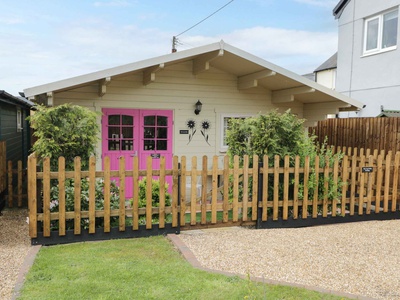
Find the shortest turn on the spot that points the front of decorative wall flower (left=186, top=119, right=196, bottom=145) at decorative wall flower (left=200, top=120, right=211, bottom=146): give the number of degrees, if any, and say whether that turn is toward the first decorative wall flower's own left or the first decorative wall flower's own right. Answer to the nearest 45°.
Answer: approximately 90° to the first decorative wall flower's own left

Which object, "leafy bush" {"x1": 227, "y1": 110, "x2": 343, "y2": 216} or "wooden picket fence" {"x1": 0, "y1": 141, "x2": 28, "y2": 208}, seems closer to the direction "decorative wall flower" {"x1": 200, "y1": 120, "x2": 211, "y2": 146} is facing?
the leafy bush

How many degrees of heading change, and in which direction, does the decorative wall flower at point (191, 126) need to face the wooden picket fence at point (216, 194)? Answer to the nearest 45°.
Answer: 0° — it already faces it

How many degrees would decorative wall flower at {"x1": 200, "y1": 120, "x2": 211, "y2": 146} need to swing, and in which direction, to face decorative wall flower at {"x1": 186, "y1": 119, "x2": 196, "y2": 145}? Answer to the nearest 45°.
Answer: approximately 90° to its right

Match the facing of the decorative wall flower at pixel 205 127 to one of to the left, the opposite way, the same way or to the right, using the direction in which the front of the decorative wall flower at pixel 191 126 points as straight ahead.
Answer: the same way

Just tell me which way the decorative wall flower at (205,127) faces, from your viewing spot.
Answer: facing the viewer

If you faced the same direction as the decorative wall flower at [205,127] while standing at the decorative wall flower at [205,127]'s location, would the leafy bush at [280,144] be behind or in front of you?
in front

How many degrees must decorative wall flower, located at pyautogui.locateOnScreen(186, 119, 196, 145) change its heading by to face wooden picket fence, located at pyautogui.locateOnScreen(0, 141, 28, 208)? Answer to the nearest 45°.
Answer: approximately 90° to its right

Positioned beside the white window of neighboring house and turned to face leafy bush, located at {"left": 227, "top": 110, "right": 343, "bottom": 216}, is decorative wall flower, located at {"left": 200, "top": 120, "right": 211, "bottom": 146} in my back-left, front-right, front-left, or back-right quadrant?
front-right

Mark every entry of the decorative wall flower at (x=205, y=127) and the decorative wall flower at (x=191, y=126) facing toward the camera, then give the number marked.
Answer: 2

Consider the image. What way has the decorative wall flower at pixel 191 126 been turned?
toward the camera

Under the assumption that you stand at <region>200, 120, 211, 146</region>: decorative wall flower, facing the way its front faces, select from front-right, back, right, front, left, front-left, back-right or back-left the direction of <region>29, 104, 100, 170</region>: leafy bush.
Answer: front-right

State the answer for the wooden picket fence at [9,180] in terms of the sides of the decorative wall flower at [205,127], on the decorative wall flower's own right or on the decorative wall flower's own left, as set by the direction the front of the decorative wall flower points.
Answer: on the decorative wall flower's own right
